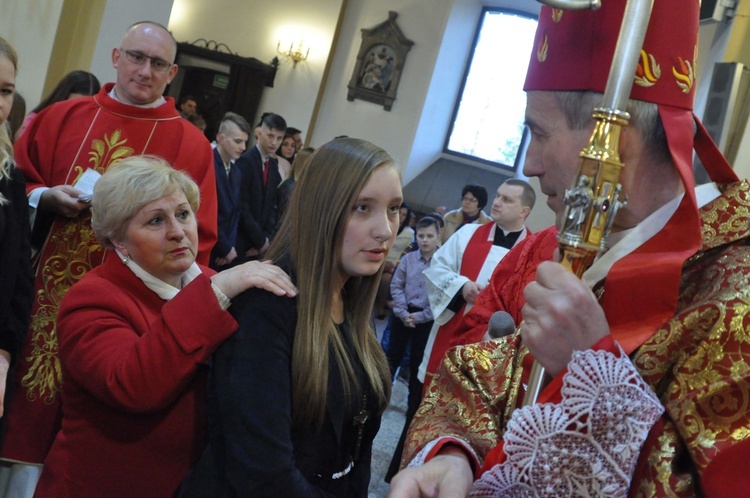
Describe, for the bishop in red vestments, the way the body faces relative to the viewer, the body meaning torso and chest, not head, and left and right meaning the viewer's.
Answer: facing to the left of the viewer

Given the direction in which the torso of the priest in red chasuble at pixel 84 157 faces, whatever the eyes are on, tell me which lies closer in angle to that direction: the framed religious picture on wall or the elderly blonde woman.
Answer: the elderly blonde woman

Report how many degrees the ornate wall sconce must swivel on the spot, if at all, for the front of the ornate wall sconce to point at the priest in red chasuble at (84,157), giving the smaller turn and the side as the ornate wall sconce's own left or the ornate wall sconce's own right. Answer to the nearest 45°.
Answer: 0° — it already faces them

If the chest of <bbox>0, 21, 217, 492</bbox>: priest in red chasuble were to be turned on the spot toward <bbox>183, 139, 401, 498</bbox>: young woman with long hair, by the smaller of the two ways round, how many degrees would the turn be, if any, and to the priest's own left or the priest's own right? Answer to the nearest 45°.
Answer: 0° — they already face them

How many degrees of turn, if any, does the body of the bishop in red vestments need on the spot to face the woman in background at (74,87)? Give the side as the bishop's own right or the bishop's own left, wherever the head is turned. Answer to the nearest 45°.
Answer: approximately 45° to the bishop's own right

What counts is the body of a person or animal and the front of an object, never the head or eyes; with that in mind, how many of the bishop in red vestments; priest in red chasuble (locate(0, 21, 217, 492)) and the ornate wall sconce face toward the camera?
2

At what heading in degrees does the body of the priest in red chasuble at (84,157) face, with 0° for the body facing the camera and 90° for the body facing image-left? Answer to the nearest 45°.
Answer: approximately 0°

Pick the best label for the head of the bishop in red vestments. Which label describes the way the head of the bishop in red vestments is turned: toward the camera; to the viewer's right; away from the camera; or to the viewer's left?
to the viewer's left

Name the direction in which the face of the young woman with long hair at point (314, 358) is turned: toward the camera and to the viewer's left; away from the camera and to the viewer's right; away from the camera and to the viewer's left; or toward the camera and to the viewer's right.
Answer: toward the camera and to the viewer's right

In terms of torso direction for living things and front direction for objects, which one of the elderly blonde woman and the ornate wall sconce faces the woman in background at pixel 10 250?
the ornate wall sconce

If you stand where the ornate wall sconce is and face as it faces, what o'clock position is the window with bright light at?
The window with bright light is roughly at 9 o'clock from the ornate wall sconce.

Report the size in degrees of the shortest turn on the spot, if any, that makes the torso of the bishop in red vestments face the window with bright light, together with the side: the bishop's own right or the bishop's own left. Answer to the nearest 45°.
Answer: approximately 90° to the bishop's own right

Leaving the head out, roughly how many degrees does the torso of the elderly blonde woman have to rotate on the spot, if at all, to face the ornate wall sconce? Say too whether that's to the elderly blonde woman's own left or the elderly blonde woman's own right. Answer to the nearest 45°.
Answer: approximately 135° to the elderly blonde woman's own left

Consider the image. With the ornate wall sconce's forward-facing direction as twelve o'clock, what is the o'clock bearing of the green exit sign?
The green exit sign is roughly at 4 o'clock from the ornate wall sconce.

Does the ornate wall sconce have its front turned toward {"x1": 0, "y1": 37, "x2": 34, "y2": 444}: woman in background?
yes
